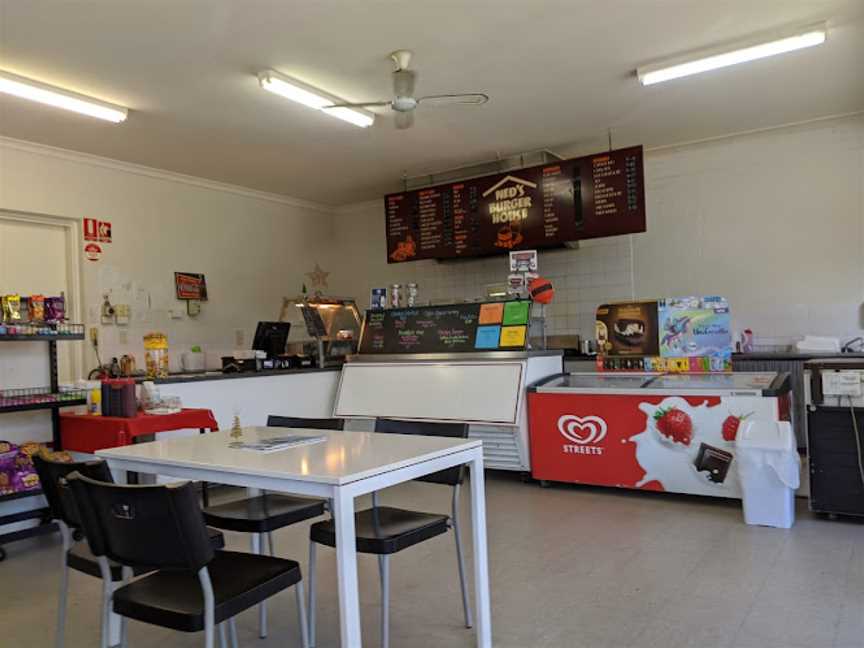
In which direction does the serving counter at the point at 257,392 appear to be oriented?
toward the camera

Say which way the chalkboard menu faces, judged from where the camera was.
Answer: facing the viewer

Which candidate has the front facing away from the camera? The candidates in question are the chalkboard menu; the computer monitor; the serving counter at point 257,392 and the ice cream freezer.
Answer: the computer monitor

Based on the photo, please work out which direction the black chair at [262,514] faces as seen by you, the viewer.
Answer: facing the viewer and to the left of the viewer

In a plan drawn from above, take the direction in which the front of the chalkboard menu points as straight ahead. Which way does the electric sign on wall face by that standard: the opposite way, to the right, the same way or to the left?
to the left

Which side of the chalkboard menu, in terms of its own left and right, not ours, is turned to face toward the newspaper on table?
front

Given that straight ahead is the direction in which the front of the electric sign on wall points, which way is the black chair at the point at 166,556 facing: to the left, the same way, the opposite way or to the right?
to the left

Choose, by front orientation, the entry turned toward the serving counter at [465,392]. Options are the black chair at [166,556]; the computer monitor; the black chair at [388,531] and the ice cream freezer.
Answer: the black chair at [166,556]

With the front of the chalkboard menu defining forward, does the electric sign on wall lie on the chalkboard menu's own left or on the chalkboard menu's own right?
on the chalkboard menu's own right

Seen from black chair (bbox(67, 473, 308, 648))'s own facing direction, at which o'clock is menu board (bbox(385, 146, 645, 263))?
The menu board is roughly at 12 o'clock from the black chair.

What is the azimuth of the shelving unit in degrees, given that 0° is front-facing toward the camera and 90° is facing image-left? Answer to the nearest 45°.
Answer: approximately 315°

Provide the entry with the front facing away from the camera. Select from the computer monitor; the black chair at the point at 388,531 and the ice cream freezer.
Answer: the computer monitor

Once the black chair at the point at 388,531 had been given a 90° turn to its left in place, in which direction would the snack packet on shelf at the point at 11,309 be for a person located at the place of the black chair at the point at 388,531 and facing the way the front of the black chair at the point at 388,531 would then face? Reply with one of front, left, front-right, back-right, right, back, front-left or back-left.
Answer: back

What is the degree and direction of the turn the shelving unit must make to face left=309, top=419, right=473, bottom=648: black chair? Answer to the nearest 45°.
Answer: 0° — it already faces it

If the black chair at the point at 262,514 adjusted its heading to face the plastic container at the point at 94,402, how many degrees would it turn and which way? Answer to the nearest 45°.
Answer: approximately 90° to its right

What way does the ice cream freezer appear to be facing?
toward the camera

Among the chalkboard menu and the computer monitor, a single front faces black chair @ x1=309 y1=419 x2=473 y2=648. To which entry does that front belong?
the chalkboard menu

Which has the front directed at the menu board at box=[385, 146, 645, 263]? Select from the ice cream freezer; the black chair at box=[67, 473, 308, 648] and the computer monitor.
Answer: the black chair

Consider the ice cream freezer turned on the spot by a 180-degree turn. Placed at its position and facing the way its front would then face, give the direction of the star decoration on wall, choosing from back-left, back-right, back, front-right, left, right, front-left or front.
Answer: front-left

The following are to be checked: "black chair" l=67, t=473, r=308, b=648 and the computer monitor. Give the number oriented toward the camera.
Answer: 0

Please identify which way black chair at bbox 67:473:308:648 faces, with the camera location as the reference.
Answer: facing away from the viewer and to the right of the viewer
